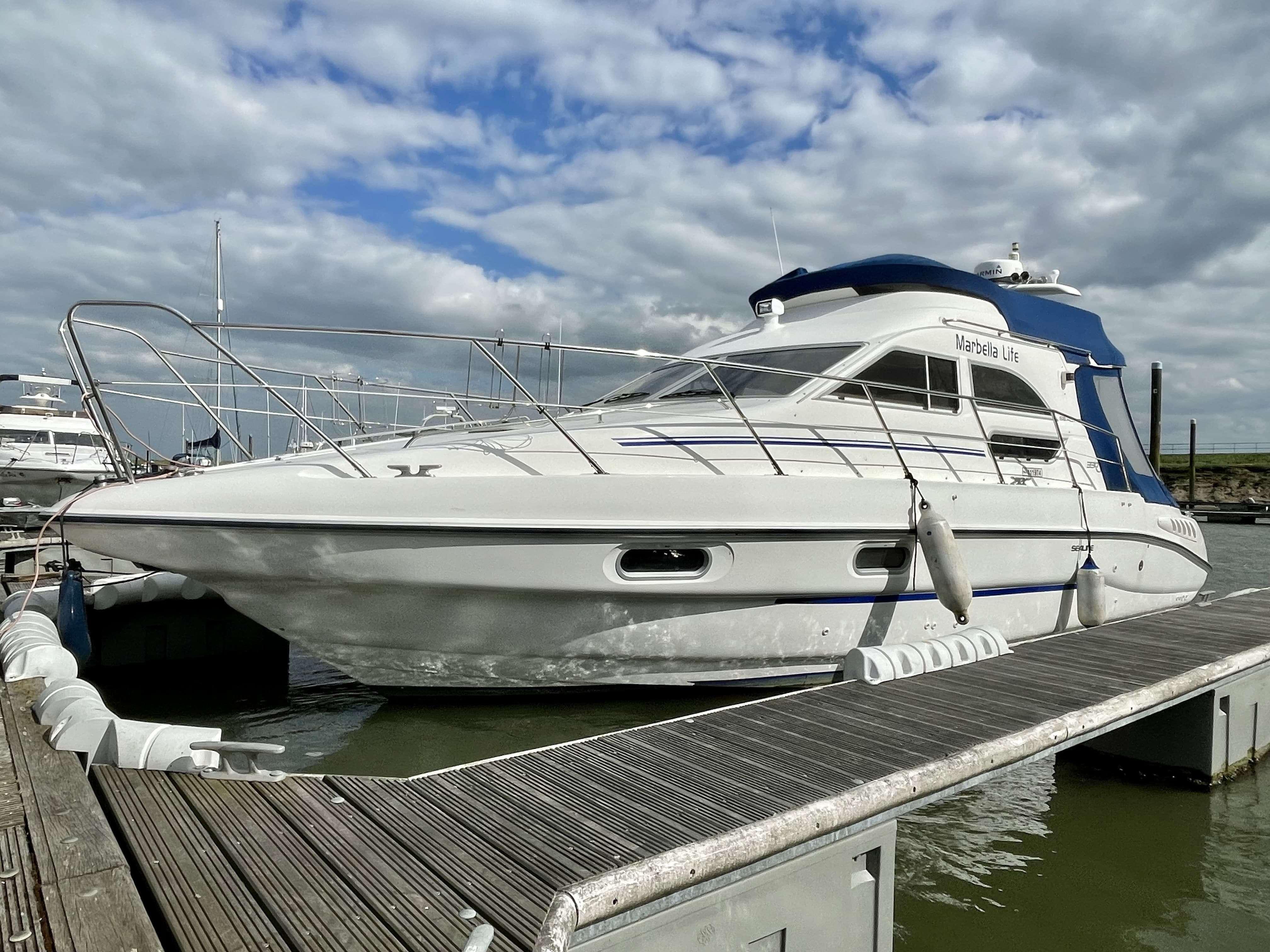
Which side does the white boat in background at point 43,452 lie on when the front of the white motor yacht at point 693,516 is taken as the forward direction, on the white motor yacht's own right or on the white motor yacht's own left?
on the white motor yacht's own right

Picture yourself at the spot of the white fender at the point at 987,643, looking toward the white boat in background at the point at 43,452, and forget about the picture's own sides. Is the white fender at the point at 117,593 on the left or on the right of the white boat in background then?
left

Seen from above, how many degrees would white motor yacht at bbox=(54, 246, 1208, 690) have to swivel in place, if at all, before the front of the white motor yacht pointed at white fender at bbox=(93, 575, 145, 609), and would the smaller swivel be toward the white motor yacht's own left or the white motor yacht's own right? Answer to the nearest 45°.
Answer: approximately 45° to the white motor yacht's own right

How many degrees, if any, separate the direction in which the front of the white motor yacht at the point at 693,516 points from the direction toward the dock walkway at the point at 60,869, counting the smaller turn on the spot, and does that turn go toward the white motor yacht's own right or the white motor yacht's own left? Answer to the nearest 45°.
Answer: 0° — it already faces it

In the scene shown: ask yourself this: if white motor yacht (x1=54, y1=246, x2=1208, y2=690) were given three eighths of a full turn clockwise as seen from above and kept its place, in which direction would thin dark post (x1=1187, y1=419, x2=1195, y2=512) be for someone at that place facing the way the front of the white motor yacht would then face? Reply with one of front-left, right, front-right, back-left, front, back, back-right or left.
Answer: front-right

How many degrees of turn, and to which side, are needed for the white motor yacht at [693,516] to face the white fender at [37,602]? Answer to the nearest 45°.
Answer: approximately 45° to its right

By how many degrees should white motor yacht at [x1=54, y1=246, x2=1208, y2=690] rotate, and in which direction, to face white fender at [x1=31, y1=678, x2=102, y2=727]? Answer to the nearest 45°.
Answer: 0° — it already faces it

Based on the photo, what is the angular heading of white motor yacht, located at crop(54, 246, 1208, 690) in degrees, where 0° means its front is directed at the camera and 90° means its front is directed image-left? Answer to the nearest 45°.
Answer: approximately 45°
